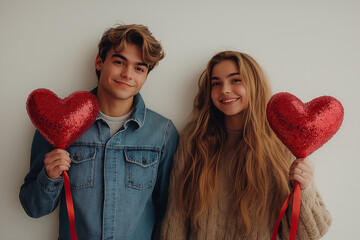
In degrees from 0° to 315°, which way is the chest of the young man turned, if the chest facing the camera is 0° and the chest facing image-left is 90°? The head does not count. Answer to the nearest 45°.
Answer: approximately 0°

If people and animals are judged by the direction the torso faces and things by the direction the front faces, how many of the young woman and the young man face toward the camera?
2
